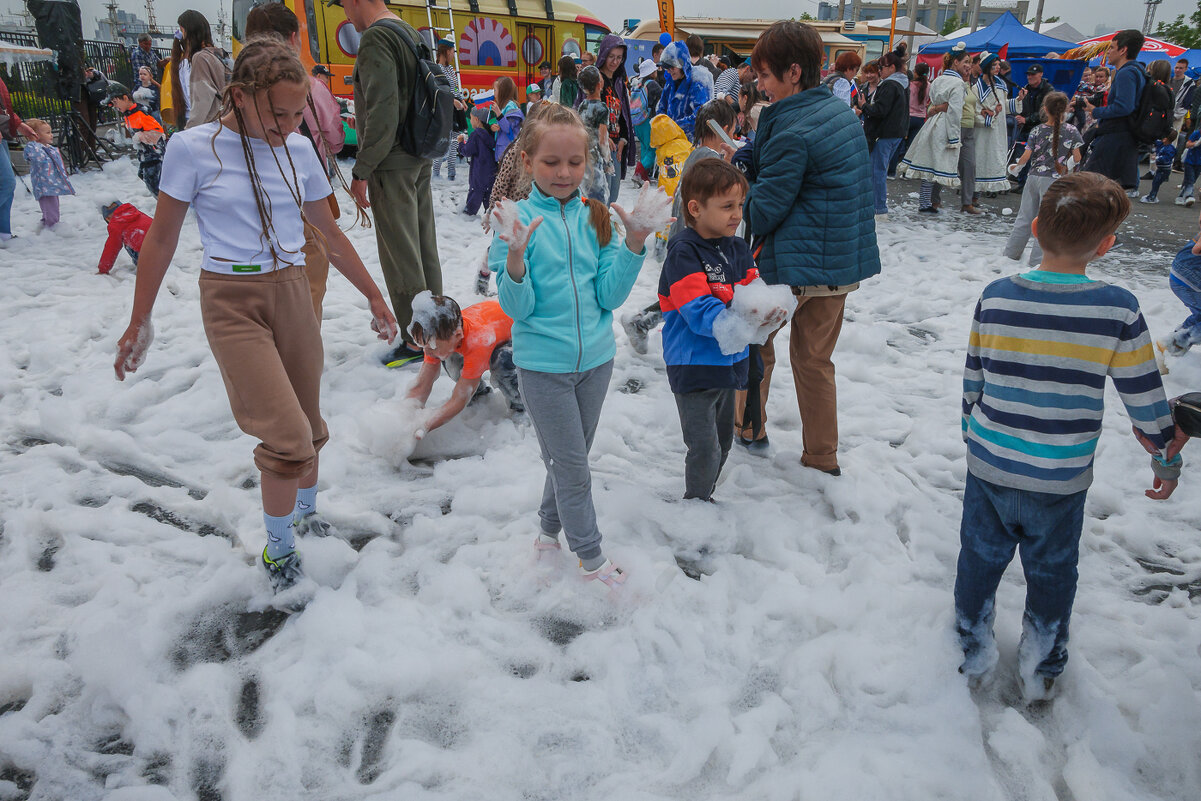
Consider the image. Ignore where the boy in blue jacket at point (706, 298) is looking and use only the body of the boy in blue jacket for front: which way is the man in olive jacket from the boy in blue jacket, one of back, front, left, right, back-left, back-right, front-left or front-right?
back

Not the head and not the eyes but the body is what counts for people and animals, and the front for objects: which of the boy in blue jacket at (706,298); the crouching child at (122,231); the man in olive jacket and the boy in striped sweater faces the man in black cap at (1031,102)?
the boy in striped sweater

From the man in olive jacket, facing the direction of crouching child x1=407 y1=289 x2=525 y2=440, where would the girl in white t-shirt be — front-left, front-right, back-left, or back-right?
front-right

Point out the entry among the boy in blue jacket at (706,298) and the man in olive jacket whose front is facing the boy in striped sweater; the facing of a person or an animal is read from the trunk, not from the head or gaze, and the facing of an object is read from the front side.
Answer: the boy in blue jacket

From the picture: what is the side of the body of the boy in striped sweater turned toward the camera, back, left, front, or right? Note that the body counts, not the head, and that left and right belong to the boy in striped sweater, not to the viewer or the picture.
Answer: back

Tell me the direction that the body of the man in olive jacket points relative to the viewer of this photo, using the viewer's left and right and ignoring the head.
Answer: facing to the left of the viewer

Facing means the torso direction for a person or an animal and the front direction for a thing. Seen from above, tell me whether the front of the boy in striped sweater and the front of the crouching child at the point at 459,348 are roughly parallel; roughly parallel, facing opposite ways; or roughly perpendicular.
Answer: roughly parallel, facing opposite ways

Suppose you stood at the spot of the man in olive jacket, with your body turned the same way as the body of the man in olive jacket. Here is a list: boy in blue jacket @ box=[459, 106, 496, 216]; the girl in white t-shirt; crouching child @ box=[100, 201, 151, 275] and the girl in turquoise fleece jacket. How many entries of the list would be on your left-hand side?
2

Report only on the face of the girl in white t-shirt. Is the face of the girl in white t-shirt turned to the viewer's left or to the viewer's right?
to the viewer's right

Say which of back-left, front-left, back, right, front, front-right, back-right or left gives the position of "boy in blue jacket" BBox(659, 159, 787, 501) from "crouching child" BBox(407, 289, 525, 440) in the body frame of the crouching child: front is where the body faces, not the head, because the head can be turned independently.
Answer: left

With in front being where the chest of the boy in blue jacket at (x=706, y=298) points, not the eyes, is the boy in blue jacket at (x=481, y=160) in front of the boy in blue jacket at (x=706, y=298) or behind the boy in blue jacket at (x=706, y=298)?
behind

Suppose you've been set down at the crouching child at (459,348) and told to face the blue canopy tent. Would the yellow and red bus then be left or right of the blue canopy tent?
left

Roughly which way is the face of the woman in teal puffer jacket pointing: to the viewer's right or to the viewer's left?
to the viewer's left
